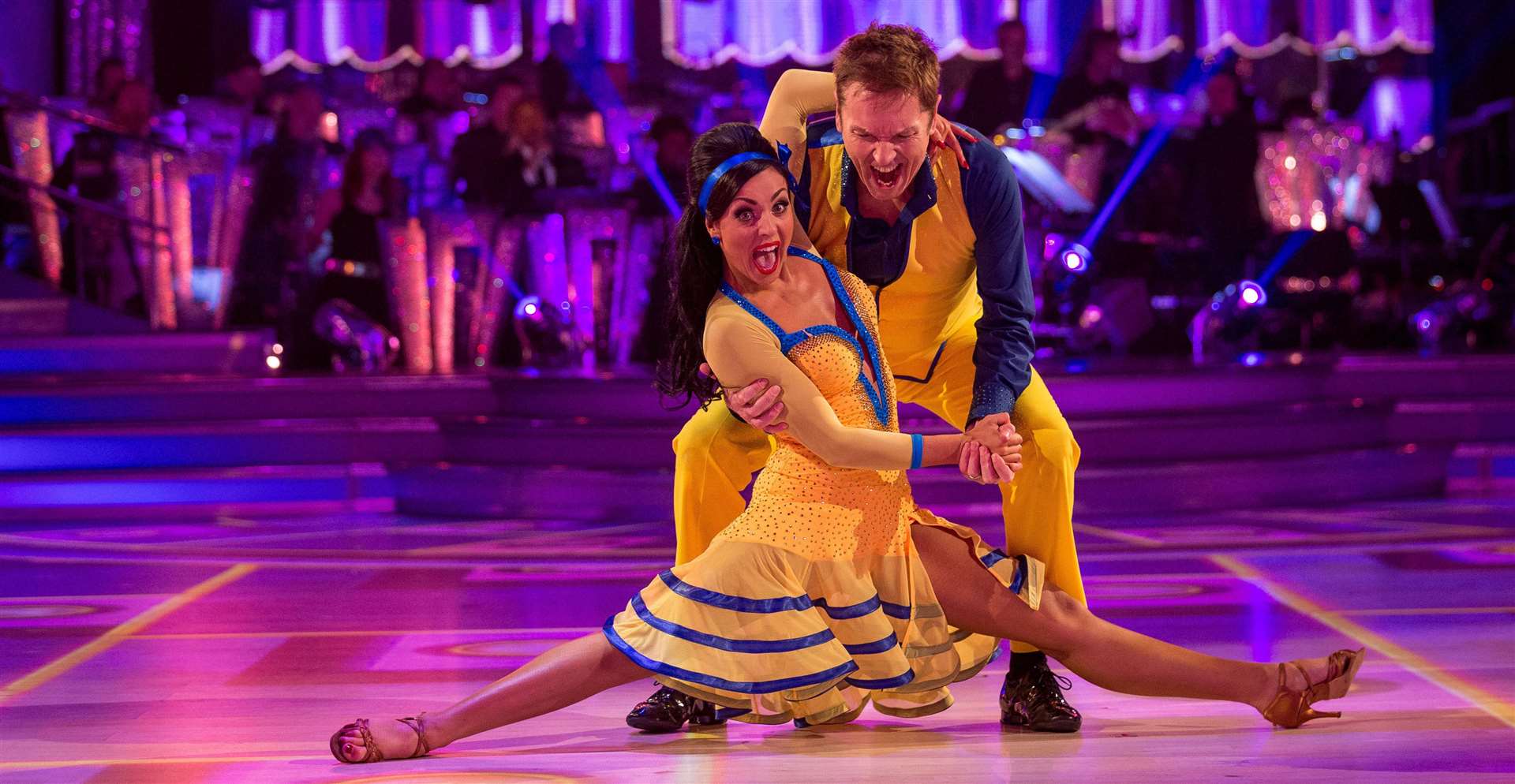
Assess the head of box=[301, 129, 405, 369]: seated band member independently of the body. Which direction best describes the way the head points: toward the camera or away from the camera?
toward the camera

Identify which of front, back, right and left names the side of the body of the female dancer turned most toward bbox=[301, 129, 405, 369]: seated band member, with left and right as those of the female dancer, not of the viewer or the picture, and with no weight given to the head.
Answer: back

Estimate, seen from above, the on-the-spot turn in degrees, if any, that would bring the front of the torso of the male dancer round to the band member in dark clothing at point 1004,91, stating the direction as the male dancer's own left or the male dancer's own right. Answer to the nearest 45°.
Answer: approximately 180°

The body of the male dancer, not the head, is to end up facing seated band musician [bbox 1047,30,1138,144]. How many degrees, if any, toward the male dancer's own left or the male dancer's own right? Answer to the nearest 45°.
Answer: approximately 180°

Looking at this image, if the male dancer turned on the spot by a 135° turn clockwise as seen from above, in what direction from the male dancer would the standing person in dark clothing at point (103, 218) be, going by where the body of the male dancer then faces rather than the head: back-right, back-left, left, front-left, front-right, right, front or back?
front

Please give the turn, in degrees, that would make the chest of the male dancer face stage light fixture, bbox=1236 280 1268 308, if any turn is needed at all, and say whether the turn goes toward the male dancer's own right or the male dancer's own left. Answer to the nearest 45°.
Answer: approximately 180°

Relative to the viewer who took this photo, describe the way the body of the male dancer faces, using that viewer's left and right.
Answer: facing the viewer

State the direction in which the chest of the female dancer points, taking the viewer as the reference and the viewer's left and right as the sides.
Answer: facing the viewer and to the right of the viewer
